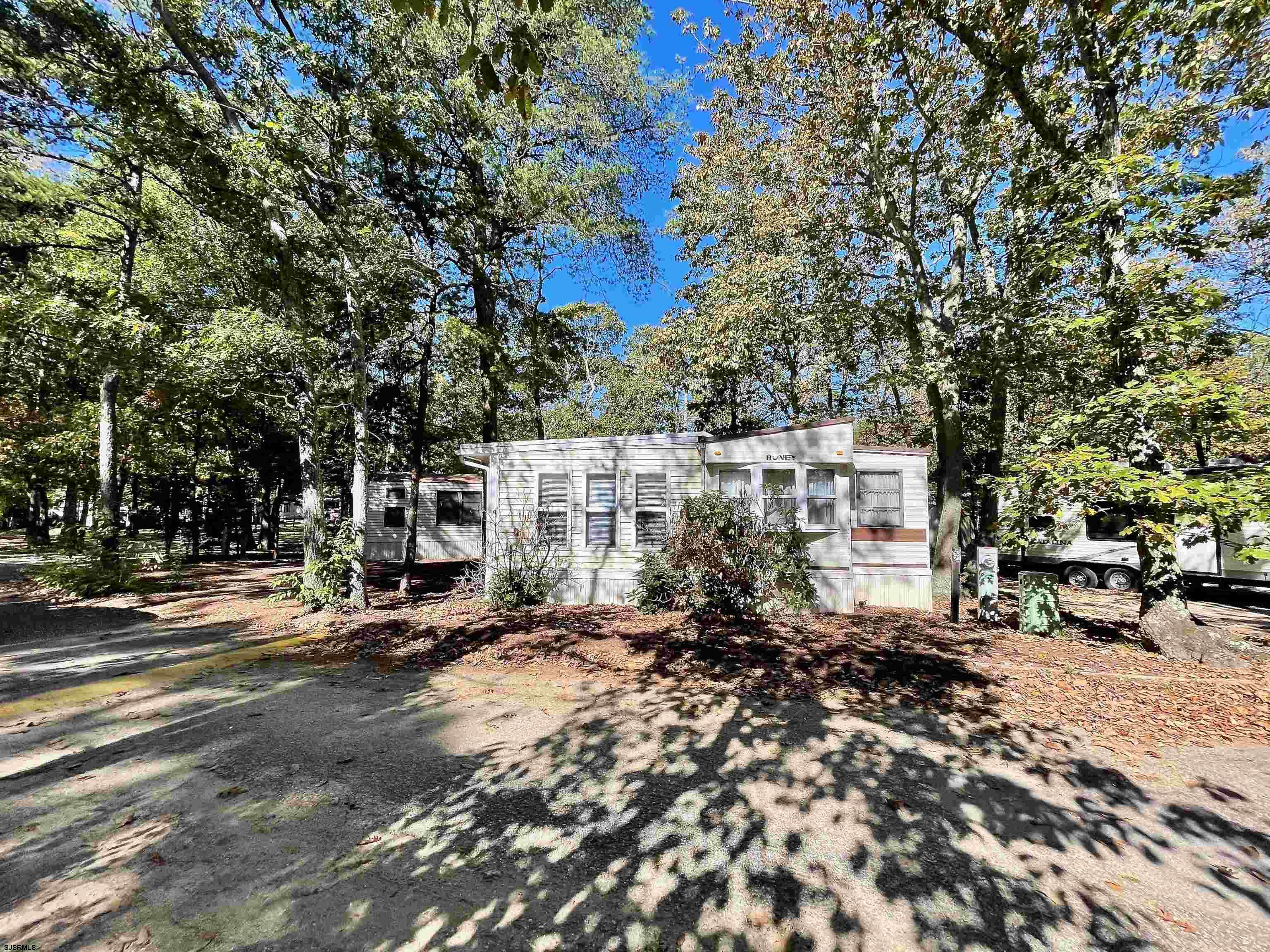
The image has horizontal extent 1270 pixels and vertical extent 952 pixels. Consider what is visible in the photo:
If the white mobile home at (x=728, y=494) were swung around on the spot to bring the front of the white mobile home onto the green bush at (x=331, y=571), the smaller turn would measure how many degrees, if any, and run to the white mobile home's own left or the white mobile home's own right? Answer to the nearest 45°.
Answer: approximately 90° to the white mobile home's own right

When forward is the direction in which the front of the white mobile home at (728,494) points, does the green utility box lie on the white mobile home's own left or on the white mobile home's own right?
on the white mobile home's own left

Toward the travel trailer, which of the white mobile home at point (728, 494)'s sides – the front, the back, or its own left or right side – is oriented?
left

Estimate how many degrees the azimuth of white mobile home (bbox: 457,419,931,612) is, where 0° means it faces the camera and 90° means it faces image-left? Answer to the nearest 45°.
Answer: approximately 0°

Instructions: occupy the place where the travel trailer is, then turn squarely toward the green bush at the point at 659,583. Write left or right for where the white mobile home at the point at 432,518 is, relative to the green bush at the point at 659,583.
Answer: right

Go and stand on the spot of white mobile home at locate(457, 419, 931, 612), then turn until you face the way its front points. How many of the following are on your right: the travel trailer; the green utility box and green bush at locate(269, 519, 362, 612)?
1

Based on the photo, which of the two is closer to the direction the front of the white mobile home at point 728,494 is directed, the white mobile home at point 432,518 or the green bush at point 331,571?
the green bush

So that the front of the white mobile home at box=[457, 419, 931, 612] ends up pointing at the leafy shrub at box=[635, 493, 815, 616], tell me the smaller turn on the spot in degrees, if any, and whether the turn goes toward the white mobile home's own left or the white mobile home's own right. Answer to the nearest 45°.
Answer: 0° — it already faces it

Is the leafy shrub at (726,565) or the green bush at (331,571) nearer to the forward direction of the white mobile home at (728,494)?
the leafy shrub

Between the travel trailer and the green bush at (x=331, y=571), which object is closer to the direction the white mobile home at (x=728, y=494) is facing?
the green bush

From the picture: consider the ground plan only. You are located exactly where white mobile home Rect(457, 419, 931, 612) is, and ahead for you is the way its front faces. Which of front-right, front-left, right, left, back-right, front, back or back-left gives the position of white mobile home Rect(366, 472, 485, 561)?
back-right
